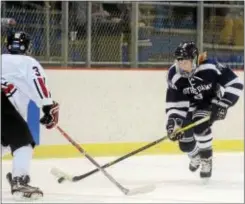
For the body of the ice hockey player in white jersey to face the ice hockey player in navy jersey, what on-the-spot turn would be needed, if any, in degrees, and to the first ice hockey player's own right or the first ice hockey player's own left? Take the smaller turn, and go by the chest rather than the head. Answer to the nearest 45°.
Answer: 0° — they already face them

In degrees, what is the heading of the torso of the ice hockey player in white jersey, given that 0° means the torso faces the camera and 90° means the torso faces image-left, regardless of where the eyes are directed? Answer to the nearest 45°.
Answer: approximately 225°

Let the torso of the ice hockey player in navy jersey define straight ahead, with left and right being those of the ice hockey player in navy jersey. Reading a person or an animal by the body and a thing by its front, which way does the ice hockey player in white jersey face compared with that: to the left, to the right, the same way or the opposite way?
the opposite way
